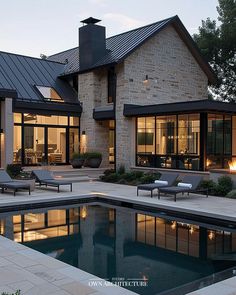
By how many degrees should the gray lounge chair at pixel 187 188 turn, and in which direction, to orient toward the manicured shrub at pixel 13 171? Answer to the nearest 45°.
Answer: approximately 45° to its right

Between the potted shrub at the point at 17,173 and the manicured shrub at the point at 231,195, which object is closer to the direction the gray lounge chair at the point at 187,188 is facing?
the potted shrub

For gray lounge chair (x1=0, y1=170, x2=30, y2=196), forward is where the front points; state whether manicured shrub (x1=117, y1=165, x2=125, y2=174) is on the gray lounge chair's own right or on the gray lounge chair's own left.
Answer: on the gray lounge chair's own left

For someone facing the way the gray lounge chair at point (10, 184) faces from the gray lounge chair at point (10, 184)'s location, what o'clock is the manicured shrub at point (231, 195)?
The manicured shrub is roughly at 11 o'clock from the gray lounge chair.

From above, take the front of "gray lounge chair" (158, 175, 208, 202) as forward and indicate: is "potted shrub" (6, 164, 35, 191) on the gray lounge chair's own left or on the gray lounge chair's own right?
on the gray lounge chair's own right

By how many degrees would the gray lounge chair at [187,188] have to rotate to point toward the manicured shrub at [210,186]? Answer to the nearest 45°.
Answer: approximately 180°

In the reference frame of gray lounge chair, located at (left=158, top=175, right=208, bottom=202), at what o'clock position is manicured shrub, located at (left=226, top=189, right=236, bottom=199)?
The manicured shrub is roughly at 7 o'clock from the gray lounge chair.

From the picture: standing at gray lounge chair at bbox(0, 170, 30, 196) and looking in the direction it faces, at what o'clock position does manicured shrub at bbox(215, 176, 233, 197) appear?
The manicured shrub is roughly at 11 o'clock from the gray lounge chair.

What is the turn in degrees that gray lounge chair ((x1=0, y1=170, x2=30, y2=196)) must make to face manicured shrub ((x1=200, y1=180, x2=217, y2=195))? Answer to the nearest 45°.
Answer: approximately 45° to its left
